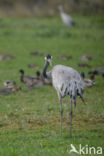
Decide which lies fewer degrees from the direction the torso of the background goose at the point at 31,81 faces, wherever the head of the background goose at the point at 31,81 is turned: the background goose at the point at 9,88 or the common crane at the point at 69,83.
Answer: the background goose

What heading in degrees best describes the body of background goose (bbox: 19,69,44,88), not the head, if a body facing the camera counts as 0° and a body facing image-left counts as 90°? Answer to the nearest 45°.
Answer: approximately 90°

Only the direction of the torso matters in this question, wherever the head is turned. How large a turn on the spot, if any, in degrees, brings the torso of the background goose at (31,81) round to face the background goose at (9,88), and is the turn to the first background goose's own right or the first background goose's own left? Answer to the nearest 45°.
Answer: approximately 45° to the first background goose's own left

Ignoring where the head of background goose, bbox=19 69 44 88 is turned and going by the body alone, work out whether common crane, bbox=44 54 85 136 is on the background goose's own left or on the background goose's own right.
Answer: on the background goose's own left
